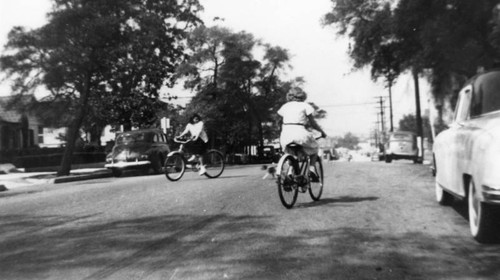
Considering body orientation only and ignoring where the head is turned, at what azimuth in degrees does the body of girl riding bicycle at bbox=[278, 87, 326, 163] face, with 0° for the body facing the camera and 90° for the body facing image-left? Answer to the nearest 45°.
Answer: approximately 225°

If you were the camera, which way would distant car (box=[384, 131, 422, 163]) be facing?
facing away from the viewer

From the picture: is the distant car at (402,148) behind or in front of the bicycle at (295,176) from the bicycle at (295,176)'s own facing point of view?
in front

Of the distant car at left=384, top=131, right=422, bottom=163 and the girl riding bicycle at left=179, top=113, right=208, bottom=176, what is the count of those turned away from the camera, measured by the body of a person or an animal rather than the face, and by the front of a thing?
1

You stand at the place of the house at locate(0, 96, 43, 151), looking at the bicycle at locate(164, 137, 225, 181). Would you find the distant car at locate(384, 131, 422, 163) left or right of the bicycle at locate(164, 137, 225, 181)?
left

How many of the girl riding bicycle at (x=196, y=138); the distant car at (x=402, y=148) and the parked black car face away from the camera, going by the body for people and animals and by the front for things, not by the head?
1

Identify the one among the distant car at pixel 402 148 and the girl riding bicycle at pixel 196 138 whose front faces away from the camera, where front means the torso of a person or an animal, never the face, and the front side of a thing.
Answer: the distant car

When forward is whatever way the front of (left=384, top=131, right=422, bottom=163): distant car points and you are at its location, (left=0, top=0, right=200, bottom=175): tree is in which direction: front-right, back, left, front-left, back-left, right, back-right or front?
back-left

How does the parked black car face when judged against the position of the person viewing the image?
facing the viewer and to the left of the viewer

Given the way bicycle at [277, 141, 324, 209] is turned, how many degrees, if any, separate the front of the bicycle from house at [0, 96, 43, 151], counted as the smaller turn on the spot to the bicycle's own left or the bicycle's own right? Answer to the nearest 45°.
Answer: approximately 90° to the bicycle's own left

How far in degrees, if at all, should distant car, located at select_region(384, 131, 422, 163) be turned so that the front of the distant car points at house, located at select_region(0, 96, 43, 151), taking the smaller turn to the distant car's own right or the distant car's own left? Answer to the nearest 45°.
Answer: approximately 90° to the distant car's own left
